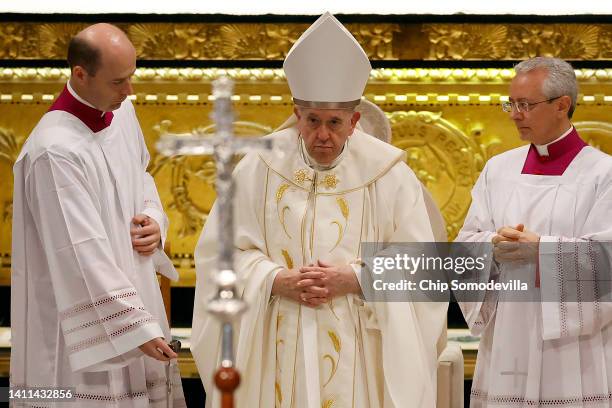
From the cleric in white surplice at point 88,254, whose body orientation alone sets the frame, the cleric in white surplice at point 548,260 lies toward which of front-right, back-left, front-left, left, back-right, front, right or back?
front-left

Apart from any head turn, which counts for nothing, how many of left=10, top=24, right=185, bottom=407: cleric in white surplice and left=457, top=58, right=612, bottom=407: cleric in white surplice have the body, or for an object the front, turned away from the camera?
0

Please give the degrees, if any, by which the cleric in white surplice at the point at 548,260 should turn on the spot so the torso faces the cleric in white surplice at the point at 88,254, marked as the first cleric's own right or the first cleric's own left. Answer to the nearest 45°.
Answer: approximately 45° to the first cleric's own right

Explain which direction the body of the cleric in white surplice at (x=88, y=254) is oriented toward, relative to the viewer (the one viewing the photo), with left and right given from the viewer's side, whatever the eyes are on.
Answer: facing the viewer and to the right of the viewer

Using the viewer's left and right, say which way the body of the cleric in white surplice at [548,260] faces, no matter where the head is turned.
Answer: facing the viewer and to the left of the viewer
